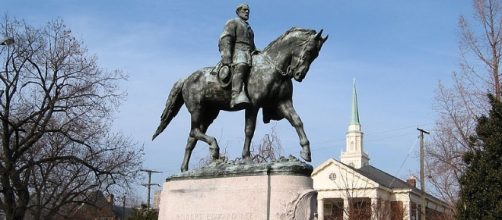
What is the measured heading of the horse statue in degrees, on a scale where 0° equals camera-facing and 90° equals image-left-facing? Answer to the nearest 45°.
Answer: approximately 270°
